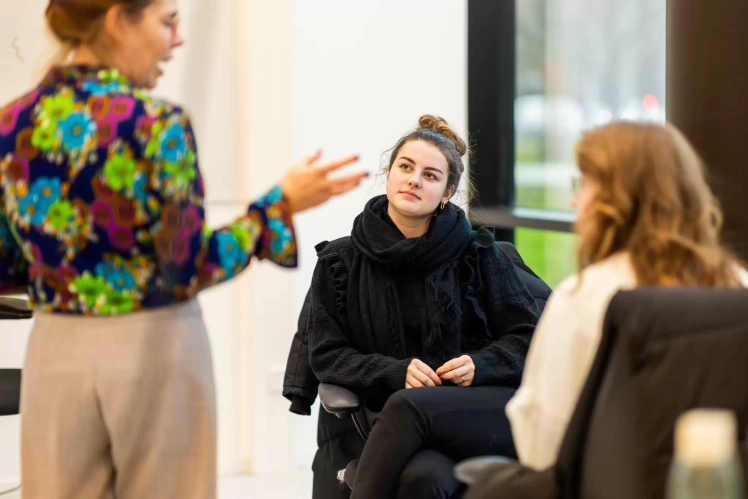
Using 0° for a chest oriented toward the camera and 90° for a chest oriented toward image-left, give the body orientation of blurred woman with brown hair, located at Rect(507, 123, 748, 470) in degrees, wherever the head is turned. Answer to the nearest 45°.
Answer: approximately 135°

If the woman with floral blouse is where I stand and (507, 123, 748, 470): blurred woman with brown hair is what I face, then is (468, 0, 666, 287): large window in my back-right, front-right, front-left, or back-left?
front-left

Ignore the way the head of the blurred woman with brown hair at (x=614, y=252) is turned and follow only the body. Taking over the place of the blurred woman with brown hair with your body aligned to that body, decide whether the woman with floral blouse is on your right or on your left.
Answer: on your left

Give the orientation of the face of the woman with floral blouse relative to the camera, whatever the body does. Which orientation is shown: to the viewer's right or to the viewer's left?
to the viewer's right

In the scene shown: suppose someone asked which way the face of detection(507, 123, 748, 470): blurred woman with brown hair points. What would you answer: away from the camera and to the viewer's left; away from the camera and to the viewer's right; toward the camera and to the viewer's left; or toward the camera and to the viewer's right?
away from the camera and to the viewer's left

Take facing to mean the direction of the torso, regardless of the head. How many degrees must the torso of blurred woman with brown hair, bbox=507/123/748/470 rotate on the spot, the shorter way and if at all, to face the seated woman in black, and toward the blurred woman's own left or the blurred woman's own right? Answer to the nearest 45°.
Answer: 0° — they already face them

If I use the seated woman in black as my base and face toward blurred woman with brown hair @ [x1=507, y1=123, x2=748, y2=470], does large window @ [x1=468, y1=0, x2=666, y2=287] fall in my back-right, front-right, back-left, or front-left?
back-left

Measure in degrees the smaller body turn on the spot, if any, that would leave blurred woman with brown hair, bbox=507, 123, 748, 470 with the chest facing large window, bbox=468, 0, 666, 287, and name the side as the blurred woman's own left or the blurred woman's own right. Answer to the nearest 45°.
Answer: approximately 45° to the blurred woman's own right

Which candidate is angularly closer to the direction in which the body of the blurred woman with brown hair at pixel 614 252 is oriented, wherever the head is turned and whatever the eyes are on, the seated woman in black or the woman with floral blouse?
the seated woman in black
